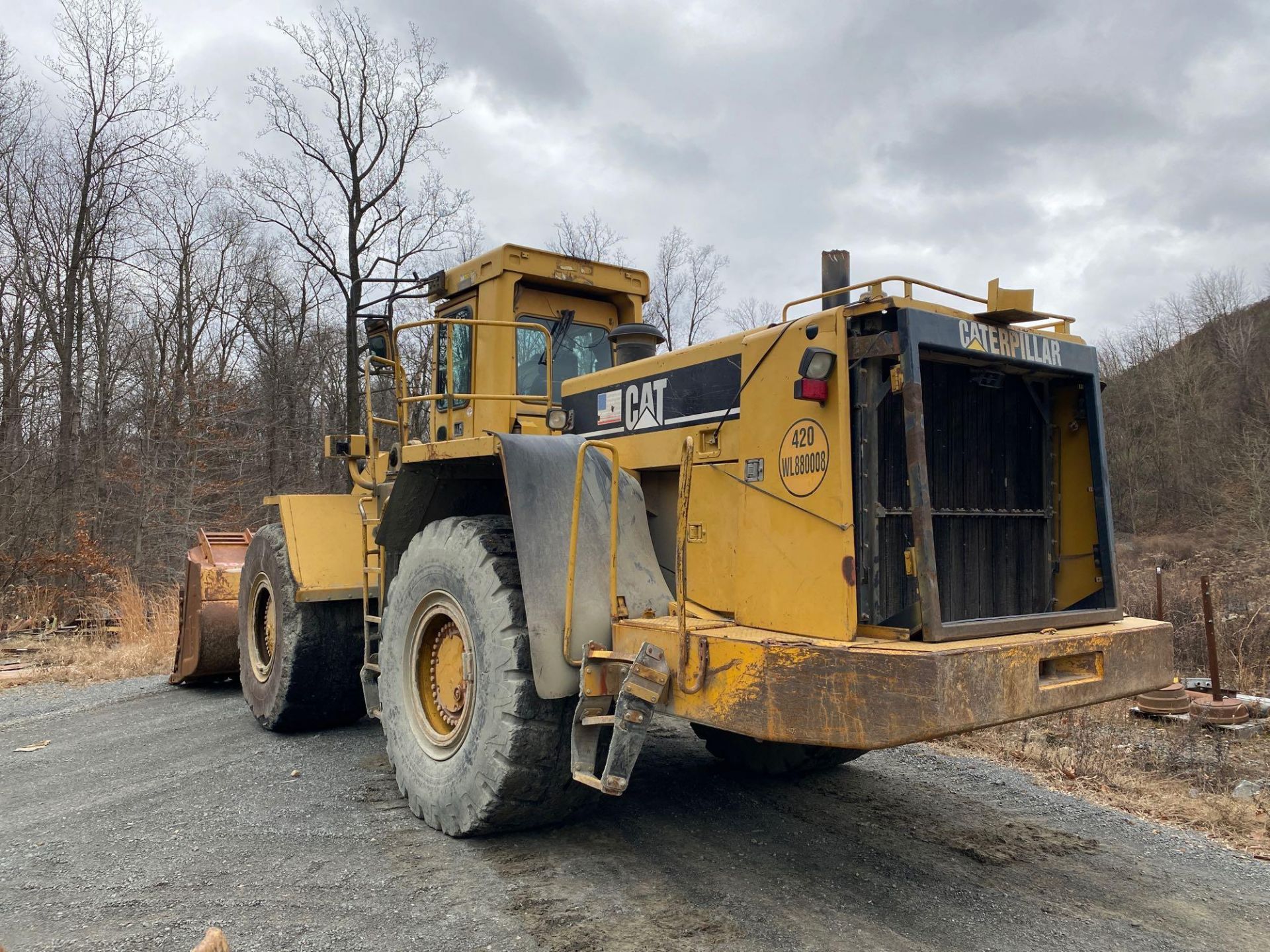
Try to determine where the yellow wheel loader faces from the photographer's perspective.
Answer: facing away from the viewer and to the left of the viewer
